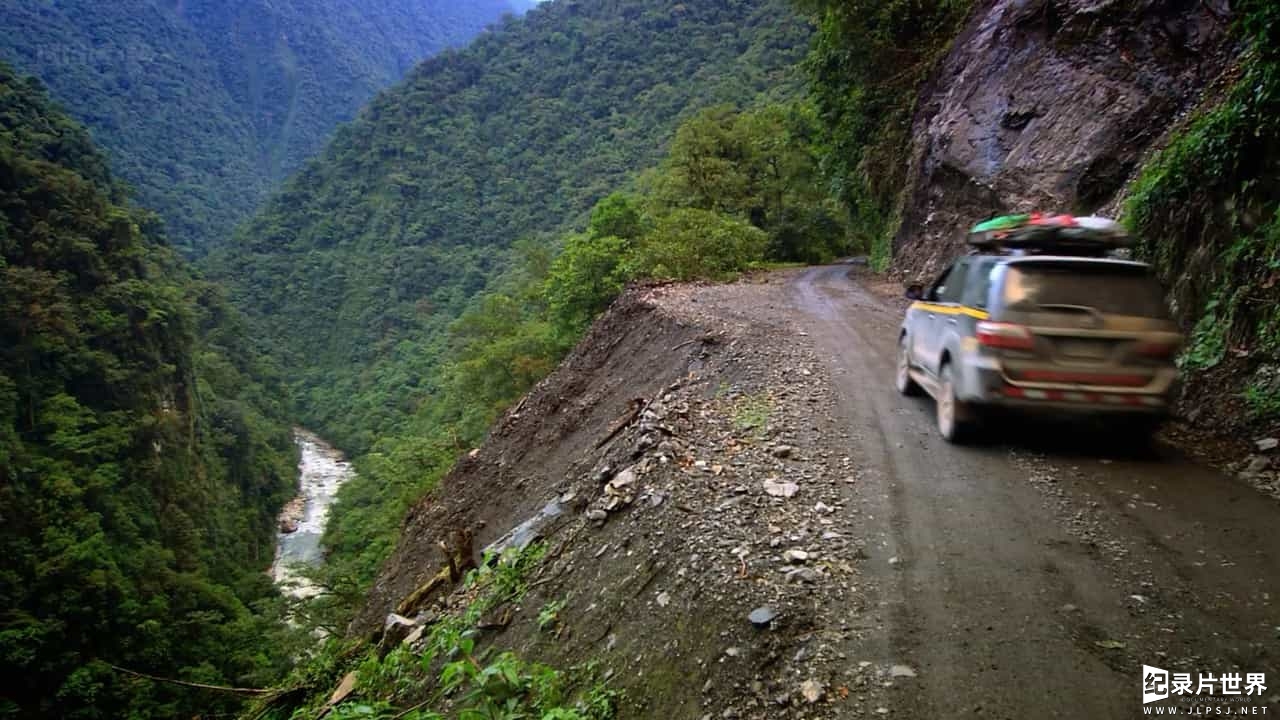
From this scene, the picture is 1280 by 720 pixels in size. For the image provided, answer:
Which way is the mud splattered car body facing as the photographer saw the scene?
facing away from the viewer and to the left of the viewer
